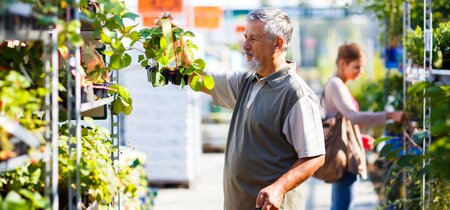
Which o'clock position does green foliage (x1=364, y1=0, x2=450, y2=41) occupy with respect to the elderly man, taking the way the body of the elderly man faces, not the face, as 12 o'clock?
The green foliage is roughly at 5 o'clock from the elderly man.

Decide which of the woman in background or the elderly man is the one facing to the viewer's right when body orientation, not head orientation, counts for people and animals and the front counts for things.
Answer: the woman in background

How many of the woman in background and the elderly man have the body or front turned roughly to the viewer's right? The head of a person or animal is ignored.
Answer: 1

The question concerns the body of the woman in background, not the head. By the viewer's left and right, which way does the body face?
facing to the right of the viewer

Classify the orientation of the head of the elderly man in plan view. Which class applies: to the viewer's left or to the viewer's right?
to the viewer's left

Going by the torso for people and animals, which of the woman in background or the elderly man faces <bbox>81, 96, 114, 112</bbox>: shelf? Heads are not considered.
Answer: the elderly man

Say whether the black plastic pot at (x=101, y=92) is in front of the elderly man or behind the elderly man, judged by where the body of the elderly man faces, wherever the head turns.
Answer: in front

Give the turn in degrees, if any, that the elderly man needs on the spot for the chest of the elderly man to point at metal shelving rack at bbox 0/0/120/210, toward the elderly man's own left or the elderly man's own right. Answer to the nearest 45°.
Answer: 0° — they already face it

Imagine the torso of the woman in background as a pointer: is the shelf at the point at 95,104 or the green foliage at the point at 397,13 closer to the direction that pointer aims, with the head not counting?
the green foliage

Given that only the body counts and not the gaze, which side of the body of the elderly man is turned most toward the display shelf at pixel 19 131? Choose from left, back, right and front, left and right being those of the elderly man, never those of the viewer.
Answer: front
